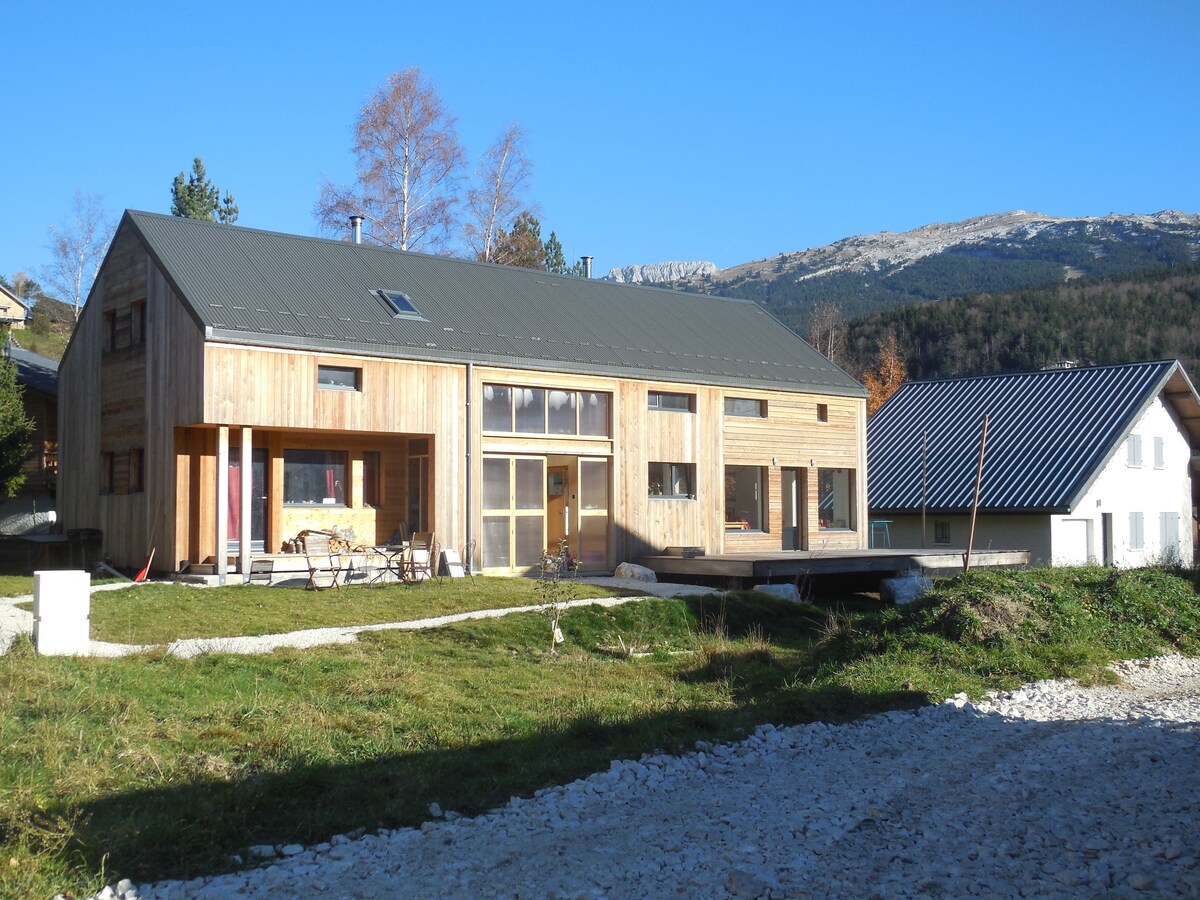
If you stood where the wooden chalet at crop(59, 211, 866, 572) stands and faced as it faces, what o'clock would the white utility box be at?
The white utility box is roughly at 2 o'clock from the wooden chalet.

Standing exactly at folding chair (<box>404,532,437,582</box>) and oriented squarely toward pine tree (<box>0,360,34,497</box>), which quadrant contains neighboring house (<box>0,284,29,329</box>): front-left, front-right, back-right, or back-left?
front-right

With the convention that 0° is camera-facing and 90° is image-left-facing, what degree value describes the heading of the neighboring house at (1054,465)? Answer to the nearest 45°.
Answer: approximately 315°

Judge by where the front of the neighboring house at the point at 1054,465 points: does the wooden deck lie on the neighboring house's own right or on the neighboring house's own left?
on the neighboring house's own right

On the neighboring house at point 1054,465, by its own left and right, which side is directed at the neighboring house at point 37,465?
right

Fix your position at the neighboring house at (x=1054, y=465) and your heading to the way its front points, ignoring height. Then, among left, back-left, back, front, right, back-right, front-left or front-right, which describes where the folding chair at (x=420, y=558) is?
right

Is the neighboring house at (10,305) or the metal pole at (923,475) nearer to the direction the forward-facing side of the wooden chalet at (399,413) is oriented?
the metal pole

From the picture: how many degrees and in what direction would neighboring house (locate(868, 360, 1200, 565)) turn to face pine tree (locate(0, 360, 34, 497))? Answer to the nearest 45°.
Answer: approximately 90° to its right

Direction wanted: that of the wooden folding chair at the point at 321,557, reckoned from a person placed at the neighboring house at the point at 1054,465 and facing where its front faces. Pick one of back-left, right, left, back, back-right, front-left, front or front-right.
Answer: right

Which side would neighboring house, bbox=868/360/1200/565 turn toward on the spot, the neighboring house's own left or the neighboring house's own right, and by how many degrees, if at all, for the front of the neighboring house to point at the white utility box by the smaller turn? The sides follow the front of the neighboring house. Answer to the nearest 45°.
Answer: approximately 45° to the neighboring house's own right

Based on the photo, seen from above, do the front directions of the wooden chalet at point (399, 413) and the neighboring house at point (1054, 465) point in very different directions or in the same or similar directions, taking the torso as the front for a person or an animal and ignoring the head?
same or similar directions

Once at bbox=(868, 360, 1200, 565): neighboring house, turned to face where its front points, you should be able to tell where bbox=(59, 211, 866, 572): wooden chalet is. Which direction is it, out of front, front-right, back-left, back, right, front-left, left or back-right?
right

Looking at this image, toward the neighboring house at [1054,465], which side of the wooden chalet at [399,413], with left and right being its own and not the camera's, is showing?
left

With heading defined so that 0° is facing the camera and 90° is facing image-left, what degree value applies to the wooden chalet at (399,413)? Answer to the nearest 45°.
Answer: approximately 315°

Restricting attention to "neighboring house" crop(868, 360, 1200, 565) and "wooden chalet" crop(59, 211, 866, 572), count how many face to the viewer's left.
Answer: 0
